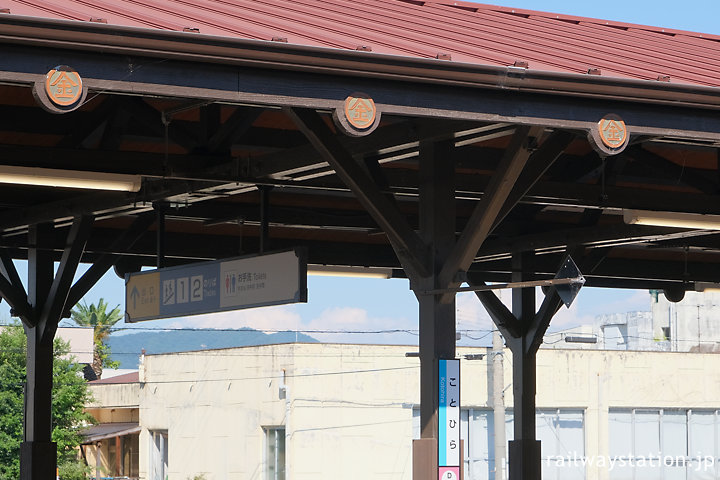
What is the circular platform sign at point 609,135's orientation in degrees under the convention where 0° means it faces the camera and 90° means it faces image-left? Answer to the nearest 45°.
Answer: approximately 315°

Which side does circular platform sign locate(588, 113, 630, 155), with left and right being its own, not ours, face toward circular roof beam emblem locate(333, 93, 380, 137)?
right

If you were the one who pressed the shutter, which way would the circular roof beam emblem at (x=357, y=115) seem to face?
facing the viewer and to the right of the viewer

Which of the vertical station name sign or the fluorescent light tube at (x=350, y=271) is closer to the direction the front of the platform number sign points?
the vertical station name sign

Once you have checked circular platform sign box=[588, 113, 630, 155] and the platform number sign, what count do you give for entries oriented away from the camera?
0

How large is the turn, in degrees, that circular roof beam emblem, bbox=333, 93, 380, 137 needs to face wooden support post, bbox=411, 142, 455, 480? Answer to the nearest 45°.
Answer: approximately 135° to its left

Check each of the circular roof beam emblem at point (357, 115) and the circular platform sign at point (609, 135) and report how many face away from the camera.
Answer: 0

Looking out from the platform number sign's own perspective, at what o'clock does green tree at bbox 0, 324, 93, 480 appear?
The green tree is roughly at 4 o'clock from the platform number sign.
